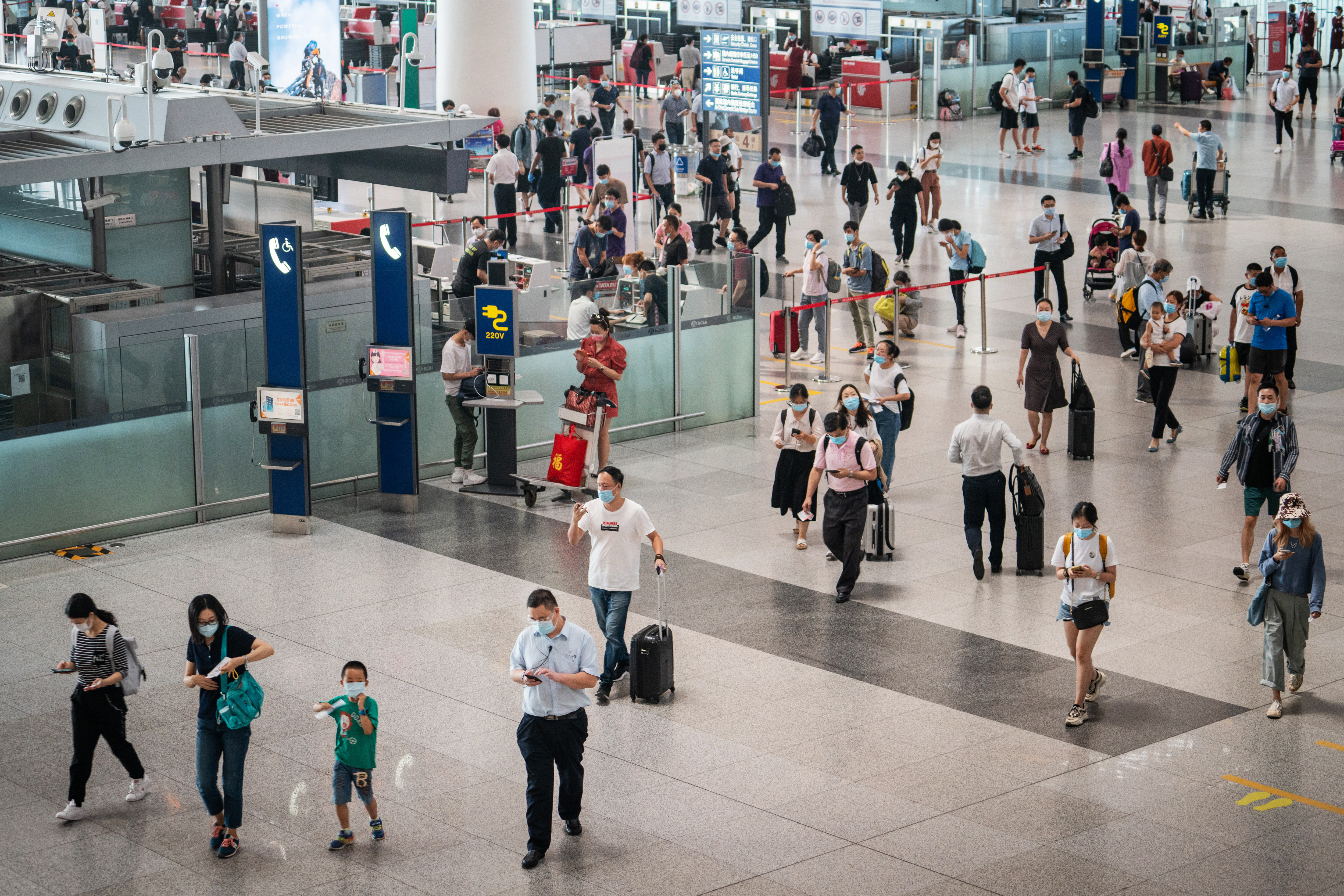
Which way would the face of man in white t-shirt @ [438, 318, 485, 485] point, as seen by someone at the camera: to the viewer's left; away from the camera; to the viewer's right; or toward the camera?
to the viewer's right

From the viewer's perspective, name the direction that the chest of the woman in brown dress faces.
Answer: toward the camera

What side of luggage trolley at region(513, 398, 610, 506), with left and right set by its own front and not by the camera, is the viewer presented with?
left

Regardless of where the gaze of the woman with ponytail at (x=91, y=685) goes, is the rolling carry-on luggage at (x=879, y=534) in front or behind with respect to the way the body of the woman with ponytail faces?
behind

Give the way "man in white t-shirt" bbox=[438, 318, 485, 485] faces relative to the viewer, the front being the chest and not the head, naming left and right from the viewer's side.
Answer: facing to the right of the viewer

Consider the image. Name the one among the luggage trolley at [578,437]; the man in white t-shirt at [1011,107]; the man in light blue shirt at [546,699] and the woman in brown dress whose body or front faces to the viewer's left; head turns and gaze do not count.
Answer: the luggage trolley

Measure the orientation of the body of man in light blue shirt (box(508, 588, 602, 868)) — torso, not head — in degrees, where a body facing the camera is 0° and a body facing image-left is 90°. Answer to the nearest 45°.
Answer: approximately 0°

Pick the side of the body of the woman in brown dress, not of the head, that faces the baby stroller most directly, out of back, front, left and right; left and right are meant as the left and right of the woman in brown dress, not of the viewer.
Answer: back

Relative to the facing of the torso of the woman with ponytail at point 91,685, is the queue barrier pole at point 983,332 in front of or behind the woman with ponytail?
behind
